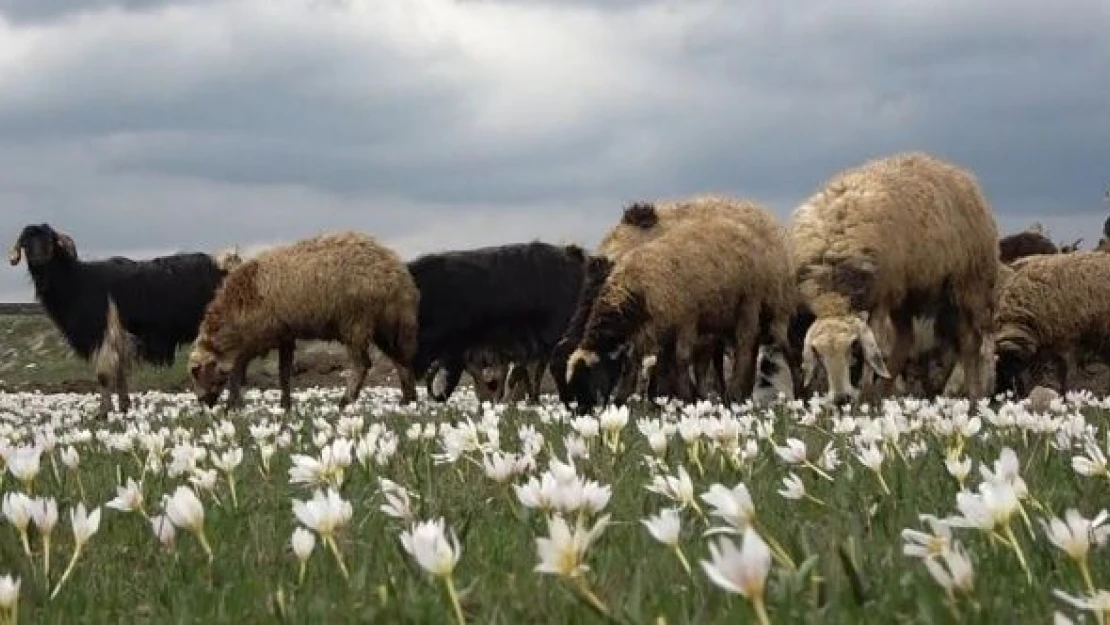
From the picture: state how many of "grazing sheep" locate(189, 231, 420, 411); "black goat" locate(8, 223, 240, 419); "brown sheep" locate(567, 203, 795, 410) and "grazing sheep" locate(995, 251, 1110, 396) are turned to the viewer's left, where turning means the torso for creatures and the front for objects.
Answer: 4

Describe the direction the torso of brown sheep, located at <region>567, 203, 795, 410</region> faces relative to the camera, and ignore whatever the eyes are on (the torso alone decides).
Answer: to the viewer's left

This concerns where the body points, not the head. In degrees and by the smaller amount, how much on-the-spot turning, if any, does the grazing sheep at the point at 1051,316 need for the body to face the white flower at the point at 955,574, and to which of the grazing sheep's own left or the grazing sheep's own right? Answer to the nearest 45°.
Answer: approximately 90° to the grazing sheep's own left

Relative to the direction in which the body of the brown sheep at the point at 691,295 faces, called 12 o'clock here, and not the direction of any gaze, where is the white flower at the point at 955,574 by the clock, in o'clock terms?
The white flower is roughly at 9 o'clock from the brown sheep.

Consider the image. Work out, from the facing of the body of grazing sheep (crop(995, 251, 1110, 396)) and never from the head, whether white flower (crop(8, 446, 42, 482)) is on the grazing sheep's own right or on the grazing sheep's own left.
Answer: on the grazing sheep's own left

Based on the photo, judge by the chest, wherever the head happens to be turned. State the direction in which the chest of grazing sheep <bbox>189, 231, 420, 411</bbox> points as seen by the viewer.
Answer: to the viewer's left

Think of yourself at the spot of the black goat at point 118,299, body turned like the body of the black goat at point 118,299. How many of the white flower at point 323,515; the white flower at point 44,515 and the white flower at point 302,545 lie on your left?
3

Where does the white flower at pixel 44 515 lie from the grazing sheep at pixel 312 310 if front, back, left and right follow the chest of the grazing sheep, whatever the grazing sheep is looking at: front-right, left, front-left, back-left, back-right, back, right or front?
left

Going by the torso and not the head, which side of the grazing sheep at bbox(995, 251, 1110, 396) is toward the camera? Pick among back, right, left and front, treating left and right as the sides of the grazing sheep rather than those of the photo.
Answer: left

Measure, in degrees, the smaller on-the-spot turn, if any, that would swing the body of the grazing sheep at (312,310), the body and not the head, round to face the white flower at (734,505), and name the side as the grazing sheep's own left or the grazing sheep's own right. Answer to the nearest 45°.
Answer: approximately 90° to the grazing sheep's own left

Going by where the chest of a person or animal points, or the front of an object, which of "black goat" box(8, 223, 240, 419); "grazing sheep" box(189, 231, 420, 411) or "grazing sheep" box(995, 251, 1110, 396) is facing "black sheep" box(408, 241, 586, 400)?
"grazing sheep" box(995, 251, 1110, 396)

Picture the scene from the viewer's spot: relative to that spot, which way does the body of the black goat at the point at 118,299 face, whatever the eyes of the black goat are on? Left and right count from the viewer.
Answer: facing to the left of the viewer

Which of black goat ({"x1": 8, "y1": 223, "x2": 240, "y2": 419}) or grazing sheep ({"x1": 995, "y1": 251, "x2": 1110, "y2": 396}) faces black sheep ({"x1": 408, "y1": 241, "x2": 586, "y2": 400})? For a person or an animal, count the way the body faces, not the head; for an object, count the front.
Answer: the grazing sheep

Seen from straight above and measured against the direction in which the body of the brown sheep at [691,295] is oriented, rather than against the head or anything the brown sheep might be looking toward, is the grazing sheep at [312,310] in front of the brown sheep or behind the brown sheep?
in front

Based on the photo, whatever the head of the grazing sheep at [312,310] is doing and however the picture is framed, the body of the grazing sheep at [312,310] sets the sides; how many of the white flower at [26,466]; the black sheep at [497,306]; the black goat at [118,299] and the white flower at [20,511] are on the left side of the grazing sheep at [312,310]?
2

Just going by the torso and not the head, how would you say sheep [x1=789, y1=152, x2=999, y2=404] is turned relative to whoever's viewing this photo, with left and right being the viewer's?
facing the viewer and to the left of the viewer

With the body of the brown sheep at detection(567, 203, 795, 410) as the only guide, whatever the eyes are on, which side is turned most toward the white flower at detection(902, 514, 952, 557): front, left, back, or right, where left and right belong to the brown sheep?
left
